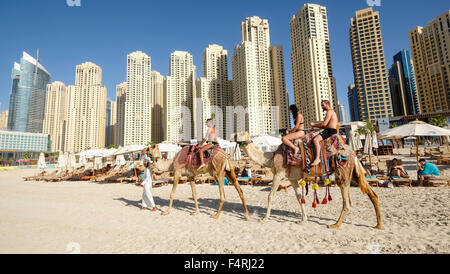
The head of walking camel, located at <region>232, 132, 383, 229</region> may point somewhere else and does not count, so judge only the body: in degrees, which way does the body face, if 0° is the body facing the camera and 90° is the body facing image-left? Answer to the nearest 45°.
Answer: approximately 90°

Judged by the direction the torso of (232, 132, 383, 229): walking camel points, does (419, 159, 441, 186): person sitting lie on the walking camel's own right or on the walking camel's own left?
on the walking camel's own right

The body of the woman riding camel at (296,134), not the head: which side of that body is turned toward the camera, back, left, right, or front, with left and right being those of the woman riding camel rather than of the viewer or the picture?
left

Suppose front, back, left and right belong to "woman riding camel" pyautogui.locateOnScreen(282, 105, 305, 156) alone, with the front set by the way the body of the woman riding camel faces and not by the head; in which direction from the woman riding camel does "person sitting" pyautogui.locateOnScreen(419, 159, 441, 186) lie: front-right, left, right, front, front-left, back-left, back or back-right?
back-right

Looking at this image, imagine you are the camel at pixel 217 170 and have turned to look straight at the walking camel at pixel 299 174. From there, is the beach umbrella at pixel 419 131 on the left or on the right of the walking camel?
left

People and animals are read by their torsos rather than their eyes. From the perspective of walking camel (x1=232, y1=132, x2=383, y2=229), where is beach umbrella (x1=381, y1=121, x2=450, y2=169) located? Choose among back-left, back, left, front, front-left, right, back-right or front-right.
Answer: back-right

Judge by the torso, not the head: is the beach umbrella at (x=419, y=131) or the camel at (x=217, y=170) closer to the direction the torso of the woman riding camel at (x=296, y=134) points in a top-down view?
the camel

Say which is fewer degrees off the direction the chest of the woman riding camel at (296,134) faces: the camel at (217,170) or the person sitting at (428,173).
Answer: the camel

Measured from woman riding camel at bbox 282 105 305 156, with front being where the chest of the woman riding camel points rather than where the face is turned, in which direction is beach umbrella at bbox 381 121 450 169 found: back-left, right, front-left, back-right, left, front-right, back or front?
back-right
